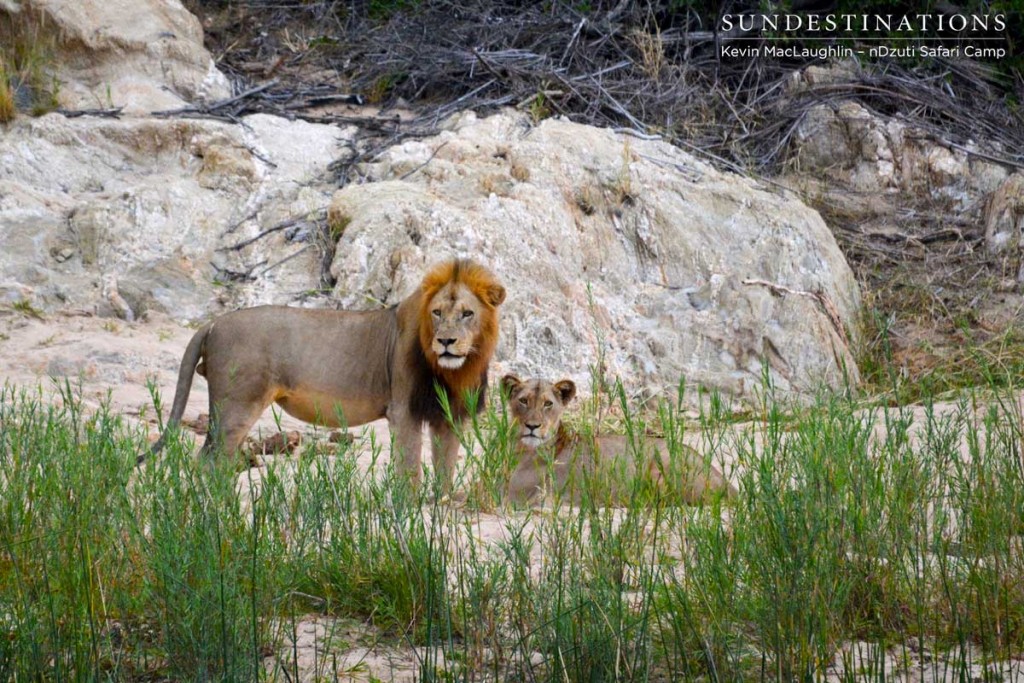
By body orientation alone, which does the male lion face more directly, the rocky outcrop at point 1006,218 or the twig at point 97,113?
the rocky outcrop

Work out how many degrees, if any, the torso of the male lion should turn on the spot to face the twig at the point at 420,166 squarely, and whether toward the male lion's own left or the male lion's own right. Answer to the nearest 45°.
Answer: approximately 90° to the male lion's own left

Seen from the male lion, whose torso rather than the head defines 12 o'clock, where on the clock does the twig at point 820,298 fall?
The twig is roughly at 11 o'clock from the male lion.

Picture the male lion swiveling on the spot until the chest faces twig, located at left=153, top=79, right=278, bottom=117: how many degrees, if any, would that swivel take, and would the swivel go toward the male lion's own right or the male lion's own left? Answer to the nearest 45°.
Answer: approximately 90° to the male lion's own left

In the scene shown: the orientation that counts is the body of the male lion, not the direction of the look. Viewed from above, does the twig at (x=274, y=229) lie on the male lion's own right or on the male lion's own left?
on the male lion's own left

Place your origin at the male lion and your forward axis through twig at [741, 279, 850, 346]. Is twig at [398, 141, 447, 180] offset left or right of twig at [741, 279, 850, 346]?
left

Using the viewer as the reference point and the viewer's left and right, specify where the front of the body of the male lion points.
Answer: facing to the right of the viewer

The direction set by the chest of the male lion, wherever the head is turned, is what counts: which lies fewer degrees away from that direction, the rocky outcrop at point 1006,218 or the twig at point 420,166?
the rocky outcrop

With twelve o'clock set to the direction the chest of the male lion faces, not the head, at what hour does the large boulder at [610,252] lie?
The large boulder is roughly at 10 o'clock from the male lion.

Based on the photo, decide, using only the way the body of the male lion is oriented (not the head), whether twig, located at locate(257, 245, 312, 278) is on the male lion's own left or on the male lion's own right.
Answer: on the male lion's own left

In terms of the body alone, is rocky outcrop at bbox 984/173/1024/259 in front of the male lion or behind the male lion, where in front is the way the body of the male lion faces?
in front

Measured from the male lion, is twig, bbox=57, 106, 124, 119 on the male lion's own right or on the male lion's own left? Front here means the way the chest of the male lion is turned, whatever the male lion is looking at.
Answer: on the male lion's own left
